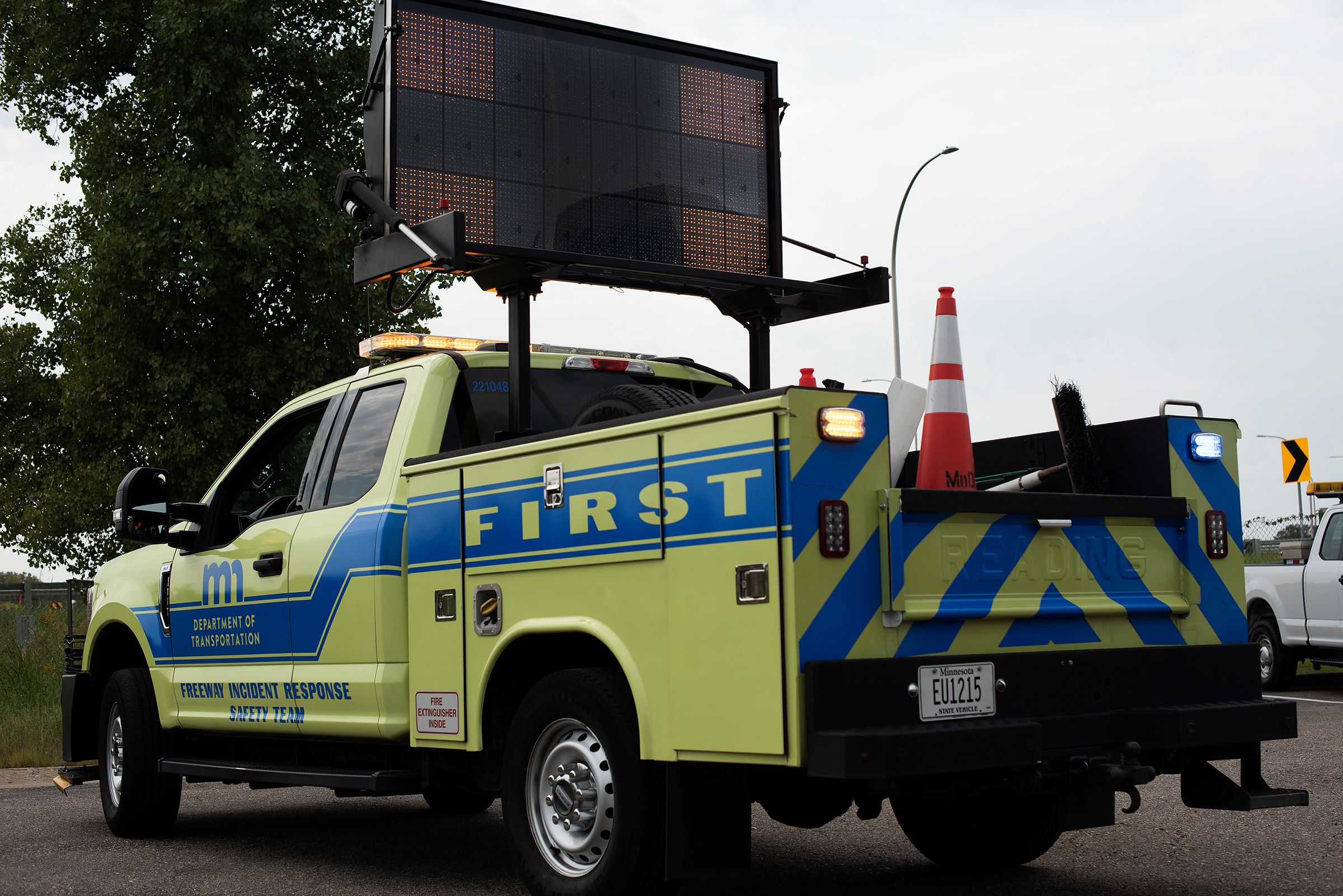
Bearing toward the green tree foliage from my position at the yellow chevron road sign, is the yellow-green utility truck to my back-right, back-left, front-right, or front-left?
front-left

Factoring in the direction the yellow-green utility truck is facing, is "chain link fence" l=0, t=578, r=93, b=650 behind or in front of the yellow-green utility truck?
in front

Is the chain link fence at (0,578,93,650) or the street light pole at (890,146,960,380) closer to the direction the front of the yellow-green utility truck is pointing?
the chain link fence

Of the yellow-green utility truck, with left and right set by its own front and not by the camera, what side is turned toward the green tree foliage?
front

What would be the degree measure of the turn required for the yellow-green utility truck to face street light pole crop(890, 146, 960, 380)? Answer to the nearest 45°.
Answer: approximately 45° to its right

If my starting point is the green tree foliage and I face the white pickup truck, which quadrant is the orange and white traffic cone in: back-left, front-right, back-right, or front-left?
front-right

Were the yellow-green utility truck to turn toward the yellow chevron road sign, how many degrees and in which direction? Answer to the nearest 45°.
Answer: approximately 90° to its right

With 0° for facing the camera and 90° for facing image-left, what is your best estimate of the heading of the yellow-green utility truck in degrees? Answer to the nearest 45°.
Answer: approximately 135°

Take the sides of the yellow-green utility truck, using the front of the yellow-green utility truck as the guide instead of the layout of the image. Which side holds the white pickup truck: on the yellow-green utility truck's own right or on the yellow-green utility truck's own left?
on the yellow-green utility truck's own right

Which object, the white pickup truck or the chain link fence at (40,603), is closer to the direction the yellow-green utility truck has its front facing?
the chain link fence
